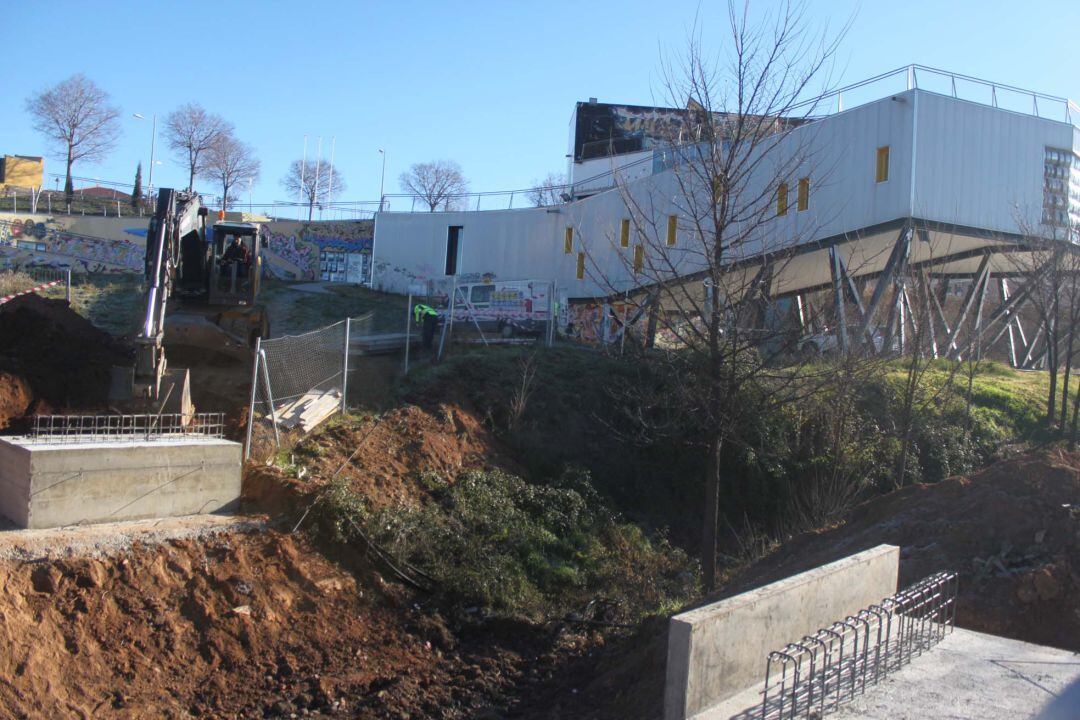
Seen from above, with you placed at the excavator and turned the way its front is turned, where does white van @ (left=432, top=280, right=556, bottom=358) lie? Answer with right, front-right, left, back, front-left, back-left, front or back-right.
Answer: back-left

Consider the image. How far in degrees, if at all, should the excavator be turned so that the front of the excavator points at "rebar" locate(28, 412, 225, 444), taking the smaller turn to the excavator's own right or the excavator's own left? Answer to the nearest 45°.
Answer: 0° — it already faces it

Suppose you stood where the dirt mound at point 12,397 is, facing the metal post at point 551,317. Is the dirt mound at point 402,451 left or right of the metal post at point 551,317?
right

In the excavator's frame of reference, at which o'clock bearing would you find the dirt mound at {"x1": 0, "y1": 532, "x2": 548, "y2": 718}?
The dirt mound is roughly at 12 o'clock from the excavator.

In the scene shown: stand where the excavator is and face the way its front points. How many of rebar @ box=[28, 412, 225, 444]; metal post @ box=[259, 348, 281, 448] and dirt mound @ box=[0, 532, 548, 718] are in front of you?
3

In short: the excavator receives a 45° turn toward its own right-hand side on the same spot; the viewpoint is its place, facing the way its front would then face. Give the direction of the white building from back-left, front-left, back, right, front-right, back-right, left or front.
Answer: back-left

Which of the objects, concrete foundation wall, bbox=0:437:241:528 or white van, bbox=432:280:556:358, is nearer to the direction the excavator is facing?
the concrete foundation wall

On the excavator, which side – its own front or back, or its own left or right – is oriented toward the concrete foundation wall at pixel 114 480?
front

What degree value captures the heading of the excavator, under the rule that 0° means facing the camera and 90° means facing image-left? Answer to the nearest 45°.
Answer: approximately 0°
